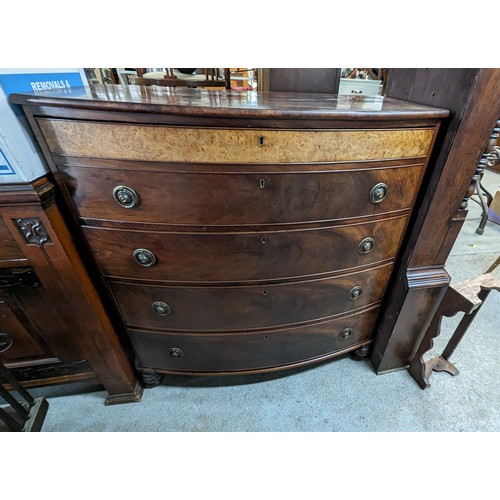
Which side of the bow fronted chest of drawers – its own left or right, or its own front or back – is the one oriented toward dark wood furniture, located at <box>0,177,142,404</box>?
right

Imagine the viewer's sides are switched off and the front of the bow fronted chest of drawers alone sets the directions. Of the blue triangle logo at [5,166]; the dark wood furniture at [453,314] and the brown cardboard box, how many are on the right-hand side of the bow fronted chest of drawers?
1

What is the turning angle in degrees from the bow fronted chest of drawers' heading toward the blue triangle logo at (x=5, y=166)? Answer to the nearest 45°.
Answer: approximately 90° to its right

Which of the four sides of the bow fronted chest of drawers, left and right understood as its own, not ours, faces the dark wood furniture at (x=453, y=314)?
left

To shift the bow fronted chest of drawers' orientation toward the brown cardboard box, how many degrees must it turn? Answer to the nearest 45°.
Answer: approximately 135° to its left

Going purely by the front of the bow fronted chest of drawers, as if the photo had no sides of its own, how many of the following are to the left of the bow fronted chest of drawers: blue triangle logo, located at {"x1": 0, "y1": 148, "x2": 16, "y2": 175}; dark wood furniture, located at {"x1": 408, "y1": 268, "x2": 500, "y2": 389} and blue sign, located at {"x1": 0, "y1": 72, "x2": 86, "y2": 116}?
1

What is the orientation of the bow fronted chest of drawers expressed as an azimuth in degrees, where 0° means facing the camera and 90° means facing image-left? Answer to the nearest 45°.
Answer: approximately 0°

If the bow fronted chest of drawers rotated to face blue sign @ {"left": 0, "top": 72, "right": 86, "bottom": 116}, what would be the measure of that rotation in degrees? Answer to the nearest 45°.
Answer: approximately 135° to its right
